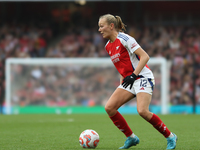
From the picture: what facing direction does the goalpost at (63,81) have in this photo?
toward the camera

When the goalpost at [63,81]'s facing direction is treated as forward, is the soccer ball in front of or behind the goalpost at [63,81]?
in front

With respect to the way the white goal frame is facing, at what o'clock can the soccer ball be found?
The soccer ball is roughly at 12 o'clock from the white goal frame.
